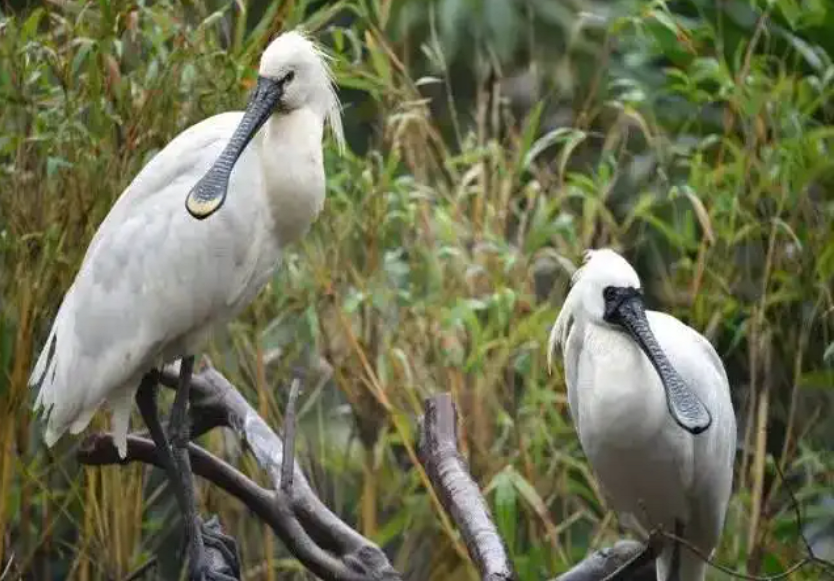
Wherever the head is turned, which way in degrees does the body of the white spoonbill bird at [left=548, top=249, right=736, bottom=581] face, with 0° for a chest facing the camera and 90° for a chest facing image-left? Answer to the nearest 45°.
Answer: approximately 45°

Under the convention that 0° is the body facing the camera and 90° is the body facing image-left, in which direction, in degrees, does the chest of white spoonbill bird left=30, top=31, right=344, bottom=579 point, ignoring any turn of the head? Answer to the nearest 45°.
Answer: approximately 270°

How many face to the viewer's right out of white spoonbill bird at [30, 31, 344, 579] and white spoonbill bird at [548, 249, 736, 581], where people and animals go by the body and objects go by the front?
1
